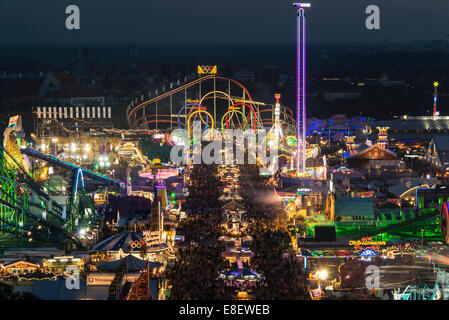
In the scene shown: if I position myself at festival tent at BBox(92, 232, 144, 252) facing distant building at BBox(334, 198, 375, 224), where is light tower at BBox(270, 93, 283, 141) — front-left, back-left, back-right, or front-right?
front-left

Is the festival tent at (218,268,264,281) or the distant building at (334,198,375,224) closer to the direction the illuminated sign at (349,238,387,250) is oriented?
the festival tent

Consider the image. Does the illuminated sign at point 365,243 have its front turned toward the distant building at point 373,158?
no

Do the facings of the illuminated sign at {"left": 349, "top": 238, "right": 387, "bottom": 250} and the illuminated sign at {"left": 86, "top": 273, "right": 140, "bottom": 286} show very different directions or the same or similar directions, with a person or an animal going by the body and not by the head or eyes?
same or similar directions

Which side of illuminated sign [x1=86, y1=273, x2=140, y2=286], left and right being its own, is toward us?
front

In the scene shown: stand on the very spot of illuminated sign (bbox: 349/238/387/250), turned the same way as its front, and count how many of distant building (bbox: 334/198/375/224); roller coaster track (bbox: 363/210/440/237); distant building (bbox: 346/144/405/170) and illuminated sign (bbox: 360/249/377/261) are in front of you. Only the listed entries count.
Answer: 1

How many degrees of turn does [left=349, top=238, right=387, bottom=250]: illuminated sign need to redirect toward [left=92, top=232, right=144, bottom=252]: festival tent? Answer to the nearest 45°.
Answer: approximately 90° to its right

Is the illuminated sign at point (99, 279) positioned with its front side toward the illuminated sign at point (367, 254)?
no

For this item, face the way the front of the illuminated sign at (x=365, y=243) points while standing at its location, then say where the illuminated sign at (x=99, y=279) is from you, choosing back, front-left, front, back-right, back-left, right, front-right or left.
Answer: front-right

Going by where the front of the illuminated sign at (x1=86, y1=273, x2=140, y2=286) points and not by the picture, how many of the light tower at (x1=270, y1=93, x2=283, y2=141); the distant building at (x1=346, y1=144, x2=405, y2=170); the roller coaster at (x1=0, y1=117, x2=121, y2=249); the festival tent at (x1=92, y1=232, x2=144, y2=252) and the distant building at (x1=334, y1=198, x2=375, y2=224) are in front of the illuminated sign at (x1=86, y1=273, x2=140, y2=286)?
0

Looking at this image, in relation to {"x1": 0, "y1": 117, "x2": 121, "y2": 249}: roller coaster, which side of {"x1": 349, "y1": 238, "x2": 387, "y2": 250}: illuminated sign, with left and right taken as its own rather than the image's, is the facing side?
right

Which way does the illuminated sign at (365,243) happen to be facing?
toward the camera

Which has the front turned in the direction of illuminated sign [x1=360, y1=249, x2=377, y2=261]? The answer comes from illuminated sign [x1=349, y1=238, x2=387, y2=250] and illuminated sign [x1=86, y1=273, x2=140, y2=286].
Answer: illuminated sign [x1=349, y1=238, x2=387, y2=250]

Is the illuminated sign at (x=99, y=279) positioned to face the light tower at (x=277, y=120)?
no

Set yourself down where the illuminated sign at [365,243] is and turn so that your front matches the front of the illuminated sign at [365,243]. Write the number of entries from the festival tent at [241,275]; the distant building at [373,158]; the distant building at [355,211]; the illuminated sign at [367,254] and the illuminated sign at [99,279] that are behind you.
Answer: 2

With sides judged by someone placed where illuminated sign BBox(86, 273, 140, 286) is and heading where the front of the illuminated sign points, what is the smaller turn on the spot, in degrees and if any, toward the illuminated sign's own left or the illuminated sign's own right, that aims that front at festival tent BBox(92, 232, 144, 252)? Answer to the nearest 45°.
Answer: approximately 180°

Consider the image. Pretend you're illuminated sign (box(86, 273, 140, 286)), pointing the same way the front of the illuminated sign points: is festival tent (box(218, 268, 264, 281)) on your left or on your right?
on your left

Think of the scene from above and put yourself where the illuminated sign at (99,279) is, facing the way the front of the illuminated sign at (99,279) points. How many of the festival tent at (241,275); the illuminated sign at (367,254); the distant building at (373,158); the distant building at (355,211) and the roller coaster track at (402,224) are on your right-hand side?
0

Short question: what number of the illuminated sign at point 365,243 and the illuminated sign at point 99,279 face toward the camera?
2
